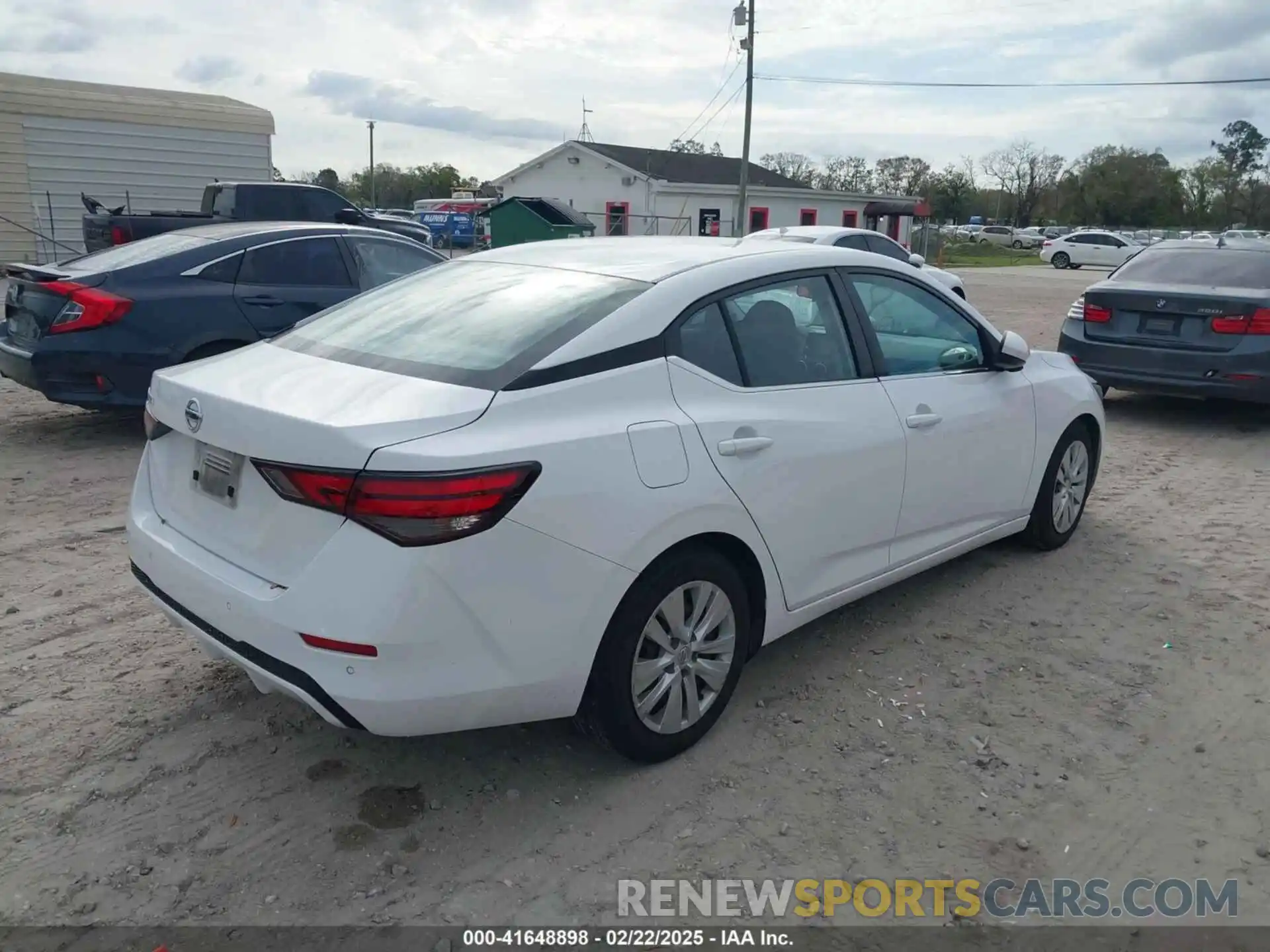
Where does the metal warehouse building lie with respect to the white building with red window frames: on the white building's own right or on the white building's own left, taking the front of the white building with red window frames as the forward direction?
on the white building's own right

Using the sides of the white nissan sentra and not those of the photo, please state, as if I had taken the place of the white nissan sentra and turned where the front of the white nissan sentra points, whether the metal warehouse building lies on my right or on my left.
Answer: on my left

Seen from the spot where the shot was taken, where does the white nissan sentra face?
facing away from the viewer and to the right of the viewer

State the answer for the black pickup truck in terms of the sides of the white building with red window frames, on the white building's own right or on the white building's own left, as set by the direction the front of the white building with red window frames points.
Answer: on the white building's own right

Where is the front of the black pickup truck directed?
to the viewer's right

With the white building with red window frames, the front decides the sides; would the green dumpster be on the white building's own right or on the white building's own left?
on the white building's own right

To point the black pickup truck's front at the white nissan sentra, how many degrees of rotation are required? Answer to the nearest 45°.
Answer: approximately 90° to its right
